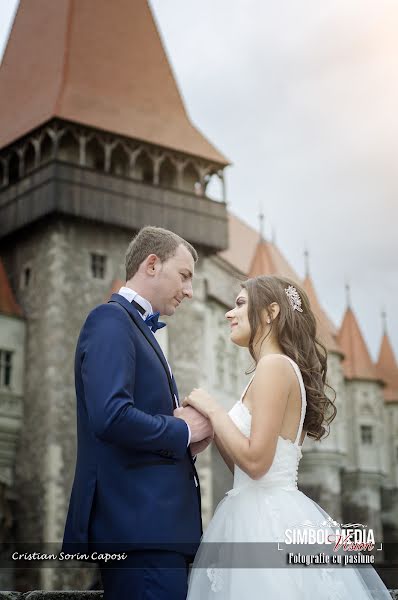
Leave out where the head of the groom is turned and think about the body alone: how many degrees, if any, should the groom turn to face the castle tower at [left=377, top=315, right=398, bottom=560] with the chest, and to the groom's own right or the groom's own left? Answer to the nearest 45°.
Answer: approximately 90° to the groom's own left

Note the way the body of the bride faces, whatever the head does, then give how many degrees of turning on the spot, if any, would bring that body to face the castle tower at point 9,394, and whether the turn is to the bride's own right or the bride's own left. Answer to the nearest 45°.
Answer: approximately 90° to the bride's own right

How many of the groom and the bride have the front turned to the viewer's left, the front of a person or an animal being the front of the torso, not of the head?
1

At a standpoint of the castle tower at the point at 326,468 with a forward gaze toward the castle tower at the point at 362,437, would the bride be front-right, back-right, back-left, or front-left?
back-right

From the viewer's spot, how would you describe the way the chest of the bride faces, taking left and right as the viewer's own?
facing to the left of the viewer

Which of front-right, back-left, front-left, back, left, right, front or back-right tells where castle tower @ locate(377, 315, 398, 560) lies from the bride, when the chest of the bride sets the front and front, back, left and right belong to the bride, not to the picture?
right

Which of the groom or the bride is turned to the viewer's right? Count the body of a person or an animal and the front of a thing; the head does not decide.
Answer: the groom

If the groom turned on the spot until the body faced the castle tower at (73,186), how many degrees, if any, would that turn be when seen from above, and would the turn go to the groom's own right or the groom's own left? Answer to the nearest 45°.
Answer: approximately 90° to the groom's own left

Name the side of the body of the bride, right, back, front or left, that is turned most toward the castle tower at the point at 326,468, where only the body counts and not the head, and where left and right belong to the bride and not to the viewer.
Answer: right

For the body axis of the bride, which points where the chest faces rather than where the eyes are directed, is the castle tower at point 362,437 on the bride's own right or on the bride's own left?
on the bride's own right

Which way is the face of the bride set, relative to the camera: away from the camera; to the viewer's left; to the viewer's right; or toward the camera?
to the viewer's left

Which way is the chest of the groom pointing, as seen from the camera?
to the viewer's right

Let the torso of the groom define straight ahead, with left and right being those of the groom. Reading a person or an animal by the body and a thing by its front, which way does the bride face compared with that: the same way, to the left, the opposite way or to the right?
the opposite way
